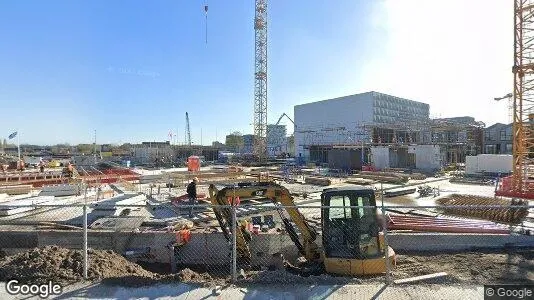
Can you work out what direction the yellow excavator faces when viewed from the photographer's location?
facing to the left of the viewer

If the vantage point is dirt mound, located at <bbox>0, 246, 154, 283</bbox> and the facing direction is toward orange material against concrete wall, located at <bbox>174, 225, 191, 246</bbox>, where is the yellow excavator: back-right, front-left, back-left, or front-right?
front-right

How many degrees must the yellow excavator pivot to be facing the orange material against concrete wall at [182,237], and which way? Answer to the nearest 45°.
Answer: approximately 45° to its right

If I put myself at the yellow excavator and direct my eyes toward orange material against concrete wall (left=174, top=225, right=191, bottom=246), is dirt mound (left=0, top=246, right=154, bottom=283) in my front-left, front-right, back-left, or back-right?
front-left

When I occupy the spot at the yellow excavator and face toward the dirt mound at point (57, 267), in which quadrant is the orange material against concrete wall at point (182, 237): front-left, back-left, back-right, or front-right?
front-right

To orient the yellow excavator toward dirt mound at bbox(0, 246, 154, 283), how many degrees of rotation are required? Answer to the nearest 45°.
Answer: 0° — it already faces it
